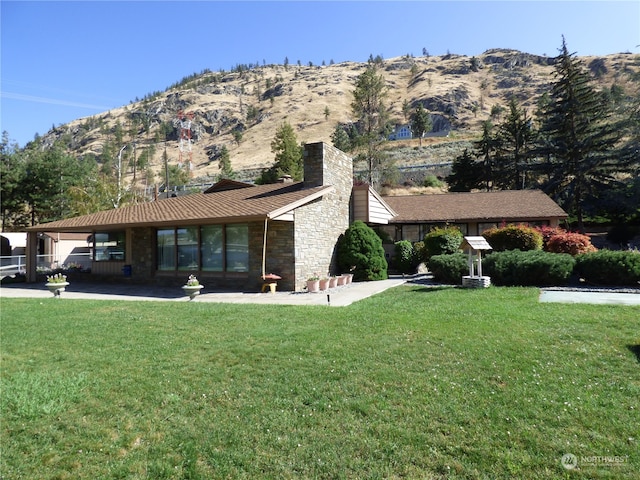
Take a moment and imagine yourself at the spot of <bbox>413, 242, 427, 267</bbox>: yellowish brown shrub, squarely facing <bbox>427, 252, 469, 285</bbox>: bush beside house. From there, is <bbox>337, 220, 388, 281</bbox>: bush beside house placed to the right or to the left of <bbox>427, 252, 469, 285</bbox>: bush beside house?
right

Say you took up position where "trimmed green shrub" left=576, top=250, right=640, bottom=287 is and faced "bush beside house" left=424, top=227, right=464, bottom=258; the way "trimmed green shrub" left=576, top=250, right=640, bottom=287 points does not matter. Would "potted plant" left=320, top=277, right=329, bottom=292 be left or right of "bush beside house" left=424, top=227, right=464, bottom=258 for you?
left

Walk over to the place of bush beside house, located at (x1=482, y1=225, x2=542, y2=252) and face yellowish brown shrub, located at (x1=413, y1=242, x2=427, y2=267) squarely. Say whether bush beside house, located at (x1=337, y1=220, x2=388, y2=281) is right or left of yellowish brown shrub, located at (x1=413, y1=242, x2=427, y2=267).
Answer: left
